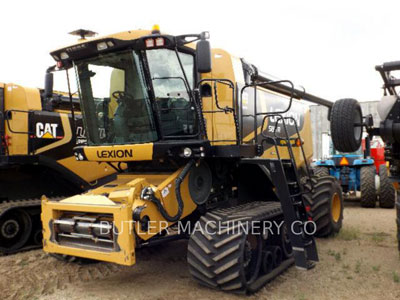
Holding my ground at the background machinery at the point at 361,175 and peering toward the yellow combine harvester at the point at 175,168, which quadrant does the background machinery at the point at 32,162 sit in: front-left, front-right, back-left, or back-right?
front-right

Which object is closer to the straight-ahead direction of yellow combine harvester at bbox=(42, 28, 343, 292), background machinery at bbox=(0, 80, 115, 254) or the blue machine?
the background machinery

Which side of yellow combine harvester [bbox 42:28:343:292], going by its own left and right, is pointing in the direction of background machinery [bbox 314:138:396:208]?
back

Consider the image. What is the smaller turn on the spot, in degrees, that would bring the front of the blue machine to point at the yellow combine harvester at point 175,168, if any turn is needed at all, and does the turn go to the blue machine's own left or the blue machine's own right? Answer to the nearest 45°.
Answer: approximately 180°

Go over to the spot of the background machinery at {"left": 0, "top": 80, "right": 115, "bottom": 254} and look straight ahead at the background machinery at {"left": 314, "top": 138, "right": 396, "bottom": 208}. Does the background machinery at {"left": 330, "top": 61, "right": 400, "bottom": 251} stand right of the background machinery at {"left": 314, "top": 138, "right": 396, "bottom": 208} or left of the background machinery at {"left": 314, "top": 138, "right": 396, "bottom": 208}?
right

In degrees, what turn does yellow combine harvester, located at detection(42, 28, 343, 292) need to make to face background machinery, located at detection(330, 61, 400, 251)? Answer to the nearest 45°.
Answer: approximately 135° to its left

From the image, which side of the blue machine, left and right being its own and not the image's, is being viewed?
back

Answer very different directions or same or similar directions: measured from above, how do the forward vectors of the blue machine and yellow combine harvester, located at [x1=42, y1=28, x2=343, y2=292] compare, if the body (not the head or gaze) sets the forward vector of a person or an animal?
very different directions

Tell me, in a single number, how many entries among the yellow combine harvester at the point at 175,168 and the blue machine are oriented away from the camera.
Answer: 1

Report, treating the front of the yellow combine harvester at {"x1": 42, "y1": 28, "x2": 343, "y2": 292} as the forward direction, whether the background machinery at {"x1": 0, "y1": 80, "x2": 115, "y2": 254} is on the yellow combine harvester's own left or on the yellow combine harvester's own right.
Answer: on the yellow combine harvester's own right

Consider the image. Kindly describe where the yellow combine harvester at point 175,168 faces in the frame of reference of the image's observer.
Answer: facing the viewer and to the left of the viewer
